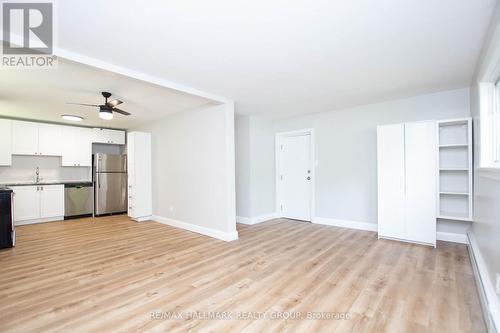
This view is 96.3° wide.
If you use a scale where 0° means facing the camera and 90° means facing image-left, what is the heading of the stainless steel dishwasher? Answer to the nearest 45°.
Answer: approximately 0°

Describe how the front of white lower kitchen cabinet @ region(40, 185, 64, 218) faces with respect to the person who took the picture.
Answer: facing the viewer

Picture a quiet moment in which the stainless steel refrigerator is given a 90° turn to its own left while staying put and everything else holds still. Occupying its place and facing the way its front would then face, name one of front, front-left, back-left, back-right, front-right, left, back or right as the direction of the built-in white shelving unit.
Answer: front-right

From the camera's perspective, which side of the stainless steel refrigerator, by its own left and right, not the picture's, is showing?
front

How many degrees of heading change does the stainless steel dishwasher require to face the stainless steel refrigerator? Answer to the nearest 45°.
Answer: approximately 90° to its left

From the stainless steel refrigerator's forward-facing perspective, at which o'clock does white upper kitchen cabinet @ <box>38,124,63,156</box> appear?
The white upper kitchen cabinet is roughly at 3 o'clock from the stainless steel refrigerator.

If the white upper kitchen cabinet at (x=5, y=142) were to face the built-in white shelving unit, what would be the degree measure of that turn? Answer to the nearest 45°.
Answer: approximately 45° to its left

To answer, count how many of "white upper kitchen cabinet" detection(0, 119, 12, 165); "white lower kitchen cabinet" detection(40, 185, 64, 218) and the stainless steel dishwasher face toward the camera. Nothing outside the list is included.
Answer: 3

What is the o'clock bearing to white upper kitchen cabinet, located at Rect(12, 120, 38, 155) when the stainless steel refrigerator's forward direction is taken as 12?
The white upper kitchen cabinet is roughly at 3 o'clock from the stainless steel refrigerator.

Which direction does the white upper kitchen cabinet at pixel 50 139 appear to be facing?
toward the camera
